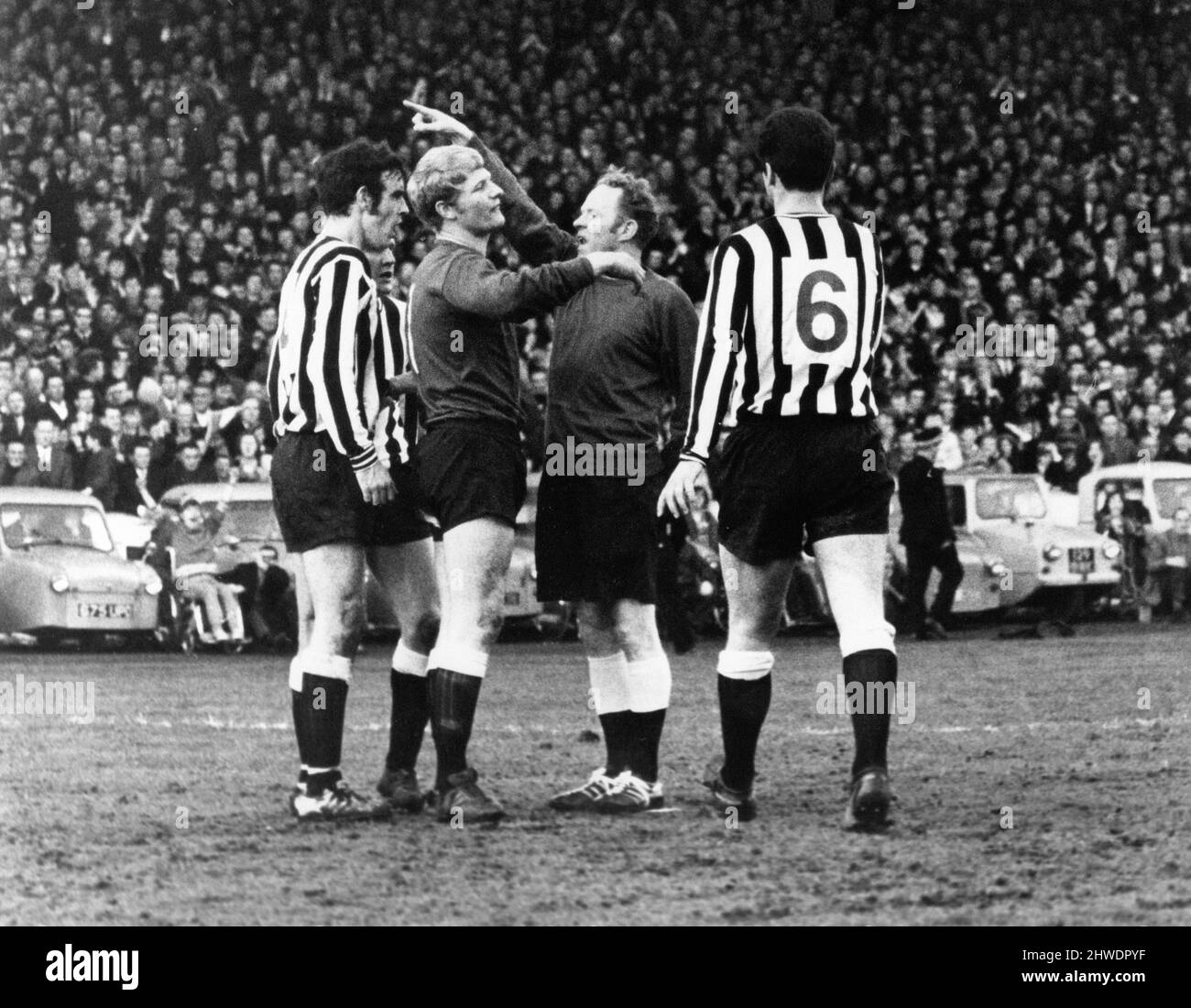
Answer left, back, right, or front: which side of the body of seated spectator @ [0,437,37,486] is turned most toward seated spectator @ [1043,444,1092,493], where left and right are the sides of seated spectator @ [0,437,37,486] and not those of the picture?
left

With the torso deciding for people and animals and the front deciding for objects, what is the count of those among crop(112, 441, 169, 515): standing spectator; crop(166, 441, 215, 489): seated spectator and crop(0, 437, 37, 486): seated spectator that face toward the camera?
3

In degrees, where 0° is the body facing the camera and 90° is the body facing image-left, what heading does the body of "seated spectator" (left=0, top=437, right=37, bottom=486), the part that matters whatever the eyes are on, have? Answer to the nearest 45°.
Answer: approximately 0°

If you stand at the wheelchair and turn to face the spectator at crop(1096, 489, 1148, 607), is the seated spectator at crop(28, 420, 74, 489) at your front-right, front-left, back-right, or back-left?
back-left

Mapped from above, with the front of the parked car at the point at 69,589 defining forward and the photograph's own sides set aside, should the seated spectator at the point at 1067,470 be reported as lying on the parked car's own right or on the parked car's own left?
on the parked car's own left

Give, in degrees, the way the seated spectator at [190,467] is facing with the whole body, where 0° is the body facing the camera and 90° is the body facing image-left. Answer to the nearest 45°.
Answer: approximately 0°

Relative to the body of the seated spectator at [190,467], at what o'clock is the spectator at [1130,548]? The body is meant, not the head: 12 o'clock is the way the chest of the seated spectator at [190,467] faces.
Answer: the spectator at [1130,548] is roughly at 9 o'clock from the seated spectator at [190,467].
